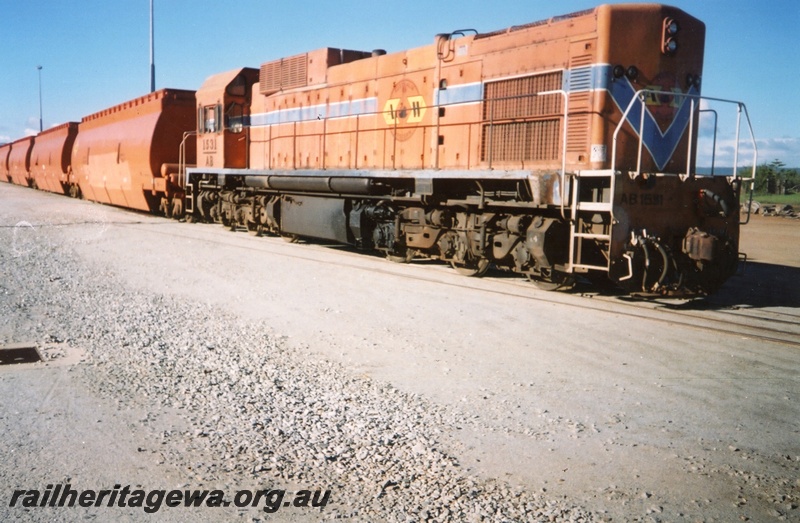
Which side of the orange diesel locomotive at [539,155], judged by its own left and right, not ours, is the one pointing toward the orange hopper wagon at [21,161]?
back

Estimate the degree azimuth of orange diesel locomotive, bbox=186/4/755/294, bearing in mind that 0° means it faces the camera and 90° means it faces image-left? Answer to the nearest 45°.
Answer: approximately 315°

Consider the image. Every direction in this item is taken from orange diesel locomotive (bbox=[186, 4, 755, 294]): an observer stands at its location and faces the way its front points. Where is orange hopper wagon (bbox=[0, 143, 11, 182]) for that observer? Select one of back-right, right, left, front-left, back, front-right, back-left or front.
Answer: back

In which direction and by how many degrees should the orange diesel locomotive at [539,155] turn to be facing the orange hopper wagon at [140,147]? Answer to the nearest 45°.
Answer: approximately 180°

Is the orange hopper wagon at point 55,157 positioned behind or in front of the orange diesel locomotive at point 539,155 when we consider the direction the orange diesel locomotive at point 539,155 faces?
behind

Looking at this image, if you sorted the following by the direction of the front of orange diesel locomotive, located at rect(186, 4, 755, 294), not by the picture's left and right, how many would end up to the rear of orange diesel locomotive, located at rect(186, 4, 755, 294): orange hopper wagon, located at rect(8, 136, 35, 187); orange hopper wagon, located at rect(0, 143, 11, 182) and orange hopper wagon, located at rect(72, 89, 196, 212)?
3
